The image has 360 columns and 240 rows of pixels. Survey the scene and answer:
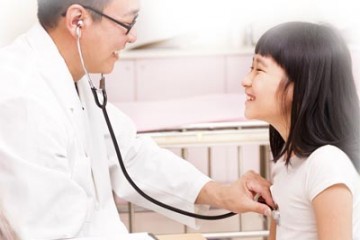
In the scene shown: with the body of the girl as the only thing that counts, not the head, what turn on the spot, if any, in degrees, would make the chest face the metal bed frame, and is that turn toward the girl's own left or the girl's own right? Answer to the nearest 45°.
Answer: approximately 45° to the girl's own right

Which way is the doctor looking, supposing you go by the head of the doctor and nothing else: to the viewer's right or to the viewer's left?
to the viewer's right

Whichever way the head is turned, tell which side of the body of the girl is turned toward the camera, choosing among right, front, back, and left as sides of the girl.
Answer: left

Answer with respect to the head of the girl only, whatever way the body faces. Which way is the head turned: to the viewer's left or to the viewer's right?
to the viewer's left

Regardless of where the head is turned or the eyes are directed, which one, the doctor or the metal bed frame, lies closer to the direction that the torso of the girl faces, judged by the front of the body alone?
the doctor

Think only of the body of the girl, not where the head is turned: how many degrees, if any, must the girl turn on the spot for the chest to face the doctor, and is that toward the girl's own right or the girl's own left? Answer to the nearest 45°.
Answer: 0° — they already face them
